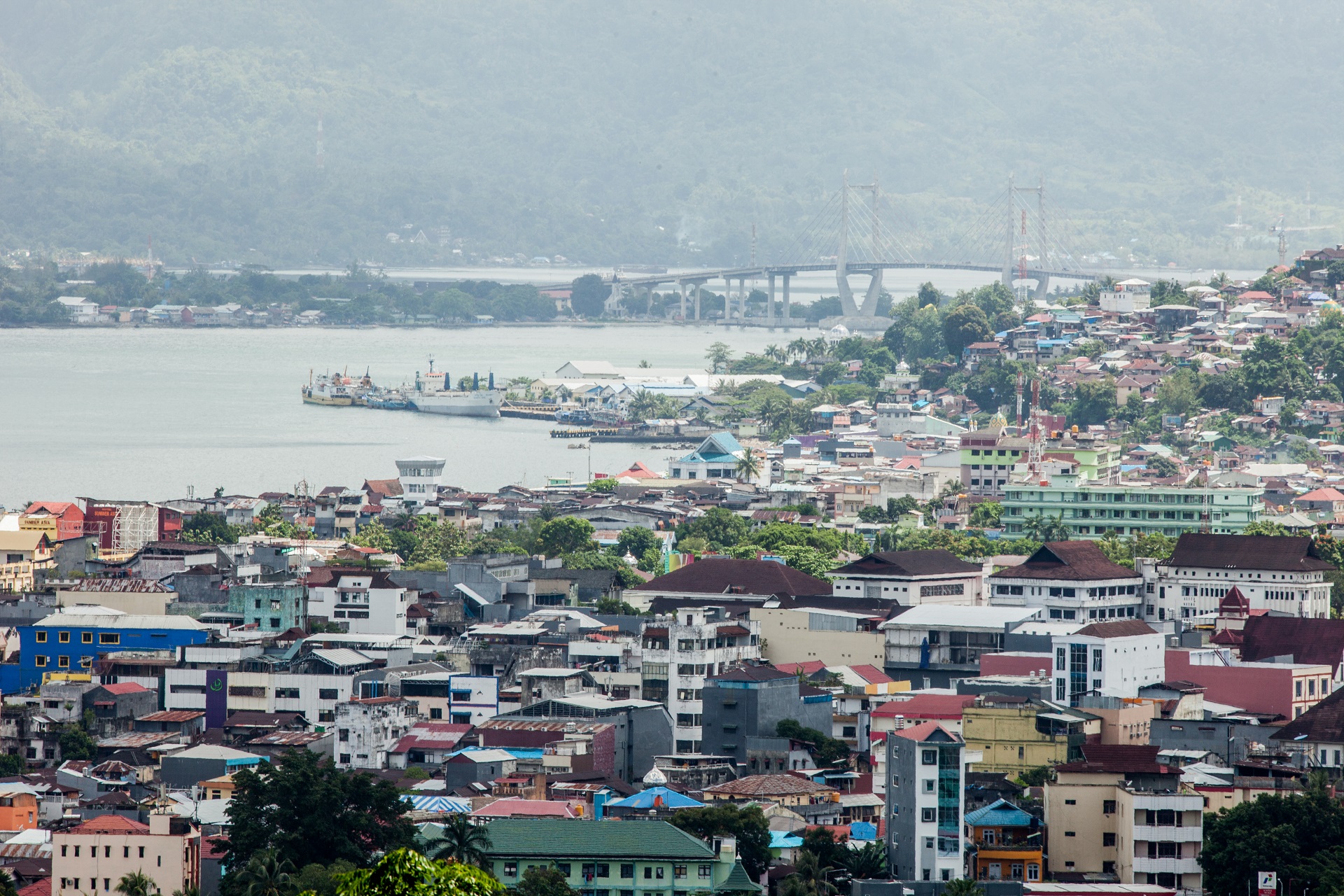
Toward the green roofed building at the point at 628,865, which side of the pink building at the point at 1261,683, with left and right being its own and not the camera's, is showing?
right

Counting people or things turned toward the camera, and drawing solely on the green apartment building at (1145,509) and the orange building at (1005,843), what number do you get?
2

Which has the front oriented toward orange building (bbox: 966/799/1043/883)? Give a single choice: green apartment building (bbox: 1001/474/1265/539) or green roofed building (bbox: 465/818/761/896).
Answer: the green apartment building

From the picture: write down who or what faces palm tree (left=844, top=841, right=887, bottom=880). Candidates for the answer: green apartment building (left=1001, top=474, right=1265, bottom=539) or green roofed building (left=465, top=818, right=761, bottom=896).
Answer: the green apartment building

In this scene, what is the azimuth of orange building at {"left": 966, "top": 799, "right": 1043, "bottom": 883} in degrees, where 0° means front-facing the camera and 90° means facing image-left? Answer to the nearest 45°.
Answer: approximately 0°

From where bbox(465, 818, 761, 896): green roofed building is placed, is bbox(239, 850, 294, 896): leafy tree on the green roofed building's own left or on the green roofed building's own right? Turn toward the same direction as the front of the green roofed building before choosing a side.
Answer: on the green roofed building's own right

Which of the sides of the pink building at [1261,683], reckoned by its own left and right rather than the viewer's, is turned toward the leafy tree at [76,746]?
right

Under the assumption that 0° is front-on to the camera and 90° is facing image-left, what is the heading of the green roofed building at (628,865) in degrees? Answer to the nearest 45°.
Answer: approximately 0°

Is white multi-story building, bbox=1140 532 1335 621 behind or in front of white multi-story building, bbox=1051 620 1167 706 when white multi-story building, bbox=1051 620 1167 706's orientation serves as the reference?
behind
